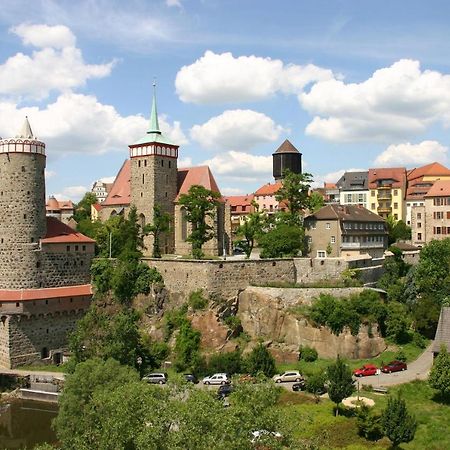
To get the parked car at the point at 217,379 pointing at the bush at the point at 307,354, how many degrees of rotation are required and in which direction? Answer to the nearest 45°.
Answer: approximately 135° to its right

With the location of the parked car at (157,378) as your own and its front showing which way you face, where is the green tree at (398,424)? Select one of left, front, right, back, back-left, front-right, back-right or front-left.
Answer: back-left

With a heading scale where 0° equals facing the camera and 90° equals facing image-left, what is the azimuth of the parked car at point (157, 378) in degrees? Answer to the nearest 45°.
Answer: approximately 90°

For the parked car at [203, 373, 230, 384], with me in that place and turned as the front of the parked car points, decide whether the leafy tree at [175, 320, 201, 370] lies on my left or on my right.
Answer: on my right

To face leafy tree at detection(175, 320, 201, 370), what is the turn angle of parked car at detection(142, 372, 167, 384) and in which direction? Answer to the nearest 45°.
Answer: approximately 135° to its right

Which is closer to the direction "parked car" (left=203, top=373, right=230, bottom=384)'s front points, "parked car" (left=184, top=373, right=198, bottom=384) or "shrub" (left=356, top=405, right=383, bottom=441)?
the parked car

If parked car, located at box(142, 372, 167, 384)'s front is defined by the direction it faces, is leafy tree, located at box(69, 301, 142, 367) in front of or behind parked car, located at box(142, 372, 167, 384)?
in front

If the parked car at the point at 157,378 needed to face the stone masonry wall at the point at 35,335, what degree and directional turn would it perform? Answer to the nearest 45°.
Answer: approximately 45° to its right

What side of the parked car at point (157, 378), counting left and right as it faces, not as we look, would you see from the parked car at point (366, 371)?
back

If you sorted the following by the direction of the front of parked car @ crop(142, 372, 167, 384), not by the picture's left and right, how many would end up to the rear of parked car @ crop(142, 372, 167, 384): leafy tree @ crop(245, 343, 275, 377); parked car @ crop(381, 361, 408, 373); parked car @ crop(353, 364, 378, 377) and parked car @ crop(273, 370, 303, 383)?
4

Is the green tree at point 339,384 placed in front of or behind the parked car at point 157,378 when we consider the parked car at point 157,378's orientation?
behind

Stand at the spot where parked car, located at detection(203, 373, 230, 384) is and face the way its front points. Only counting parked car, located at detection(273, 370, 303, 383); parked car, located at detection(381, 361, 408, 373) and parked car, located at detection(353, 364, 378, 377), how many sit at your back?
3

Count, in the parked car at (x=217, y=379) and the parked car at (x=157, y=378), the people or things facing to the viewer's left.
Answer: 2

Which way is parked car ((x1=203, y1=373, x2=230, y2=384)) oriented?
to the viewer's left

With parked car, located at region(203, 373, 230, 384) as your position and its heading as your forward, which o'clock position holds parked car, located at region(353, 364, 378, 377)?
parked car, located at region(353, 364, 378, 377) is roughly at 6 o'clock from parked car, located at region(203, 373, 230, 384).
